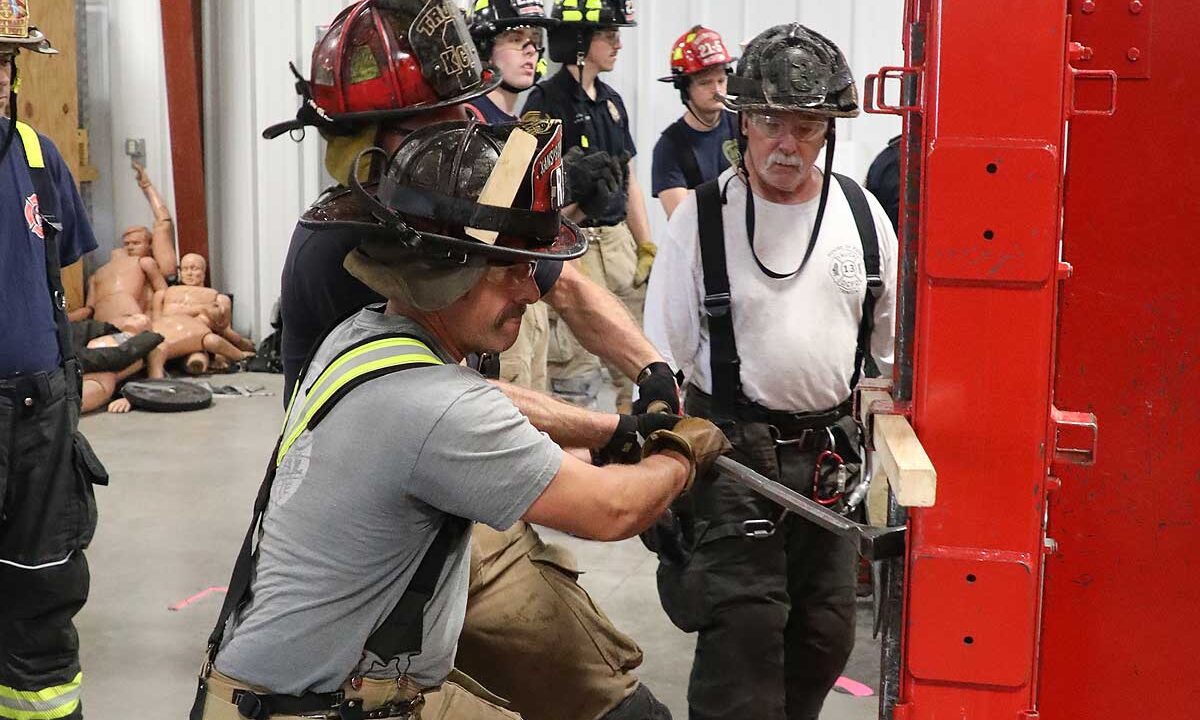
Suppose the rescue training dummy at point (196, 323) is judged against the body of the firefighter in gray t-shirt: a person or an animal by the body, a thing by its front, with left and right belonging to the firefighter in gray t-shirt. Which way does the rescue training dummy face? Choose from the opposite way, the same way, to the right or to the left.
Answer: to the right

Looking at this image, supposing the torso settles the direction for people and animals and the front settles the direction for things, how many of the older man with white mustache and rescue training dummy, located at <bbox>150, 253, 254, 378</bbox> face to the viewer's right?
0

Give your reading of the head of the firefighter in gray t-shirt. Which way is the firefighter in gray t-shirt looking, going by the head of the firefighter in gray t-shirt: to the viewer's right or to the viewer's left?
to the viewer's right

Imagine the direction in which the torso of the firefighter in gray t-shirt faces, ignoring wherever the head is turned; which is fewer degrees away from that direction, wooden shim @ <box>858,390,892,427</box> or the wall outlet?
the wooden shim

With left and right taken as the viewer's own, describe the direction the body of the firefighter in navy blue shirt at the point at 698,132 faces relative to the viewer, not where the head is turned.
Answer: facing the viewer and to the right of the viewer

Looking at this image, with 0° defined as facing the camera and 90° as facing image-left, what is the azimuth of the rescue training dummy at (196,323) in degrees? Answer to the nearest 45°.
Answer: approximately 0°

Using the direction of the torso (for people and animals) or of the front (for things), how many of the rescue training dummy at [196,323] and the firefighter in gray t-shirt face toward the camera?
1

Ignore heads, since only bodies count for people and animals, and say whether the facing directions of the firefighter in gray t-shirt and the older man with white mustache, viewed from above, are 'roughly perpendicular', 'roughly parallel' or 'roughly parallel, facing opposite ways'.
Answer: roughly perpendicular

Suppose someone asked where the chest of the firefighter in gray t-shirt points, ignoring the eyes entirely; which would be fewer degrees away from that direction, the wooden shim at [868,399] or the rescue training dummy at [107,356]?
the wooden shim

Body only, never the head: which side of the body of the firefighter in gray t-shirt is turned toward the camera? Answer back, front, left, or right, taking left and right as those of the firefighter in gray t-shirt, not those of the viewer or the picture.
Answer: right

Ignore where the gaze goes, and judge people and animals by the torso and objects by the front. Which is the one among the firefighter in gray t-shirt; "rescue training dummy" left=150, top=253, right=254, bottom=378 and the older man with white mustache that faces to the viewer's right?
the firefighter in gray t-shirt
